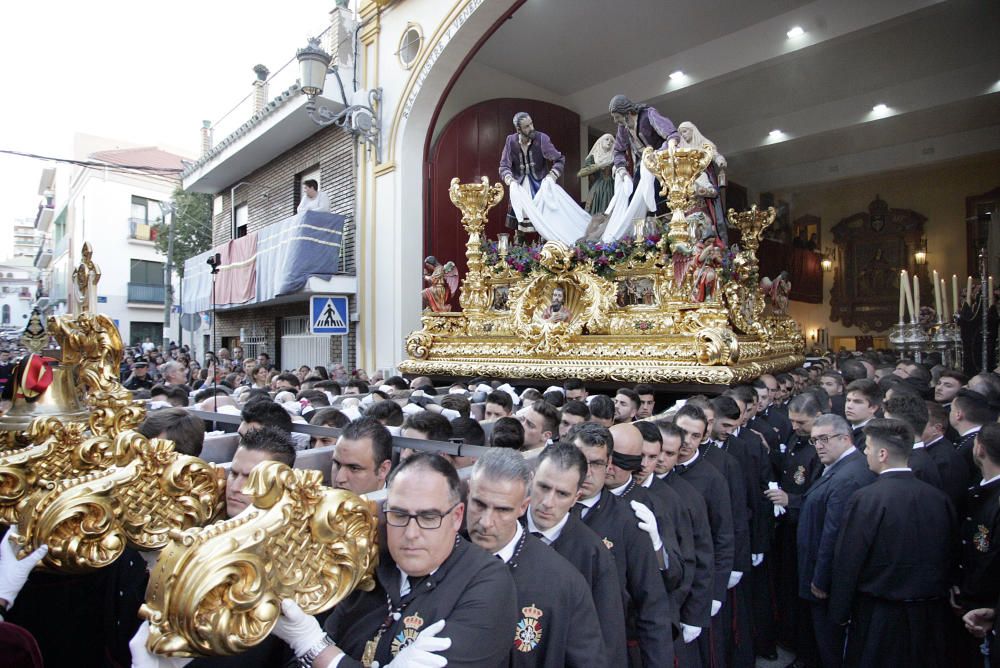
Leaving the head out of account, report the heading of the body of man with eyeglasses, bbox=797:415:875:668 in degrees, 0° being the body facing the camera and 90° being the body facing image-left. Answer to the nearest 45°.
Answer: approximately 45°

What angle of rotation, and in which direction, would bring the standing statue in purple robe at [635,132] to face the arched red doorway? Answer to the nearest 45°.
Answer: approximately 90° to its right

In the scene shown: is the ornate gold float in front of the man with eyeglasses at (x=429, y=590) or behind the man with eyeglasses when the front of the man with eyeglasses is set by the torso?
behind

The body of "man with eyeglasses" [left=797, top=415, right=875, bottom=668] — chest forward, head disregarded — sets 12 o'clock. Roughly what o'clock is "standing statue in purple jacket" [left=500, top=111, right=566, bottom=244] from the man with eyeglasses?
The standing statue in purple jacket is roughly at 3 o'clock from the man with eyeglasses.

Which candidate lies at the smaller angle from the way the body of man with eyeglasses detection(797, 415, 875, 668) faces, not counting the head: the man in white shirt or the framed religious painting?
the man in white shirt

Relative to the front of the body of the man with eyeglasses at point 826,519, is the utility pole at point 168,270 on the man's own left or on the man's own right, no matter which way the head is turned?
on the man's own right

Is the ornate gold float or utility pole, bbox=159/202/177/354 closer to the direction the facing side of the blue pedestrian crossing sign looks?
the ornate gold float

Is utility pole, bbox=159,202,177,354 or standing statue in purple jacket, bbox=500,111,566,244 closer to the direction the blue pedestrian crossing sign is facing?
the standing statue in purple jacket

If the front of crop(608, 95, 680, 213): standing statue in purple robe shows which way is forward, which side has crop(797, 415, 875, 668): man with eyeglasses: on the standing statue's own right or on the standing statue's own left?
on the standing statue's own left

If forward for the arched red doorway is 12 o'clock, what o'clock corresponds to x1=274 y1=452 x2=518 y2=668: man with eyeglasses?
The man with eyeglasses is roughly at 12 o'clock from the arched red doorway.
